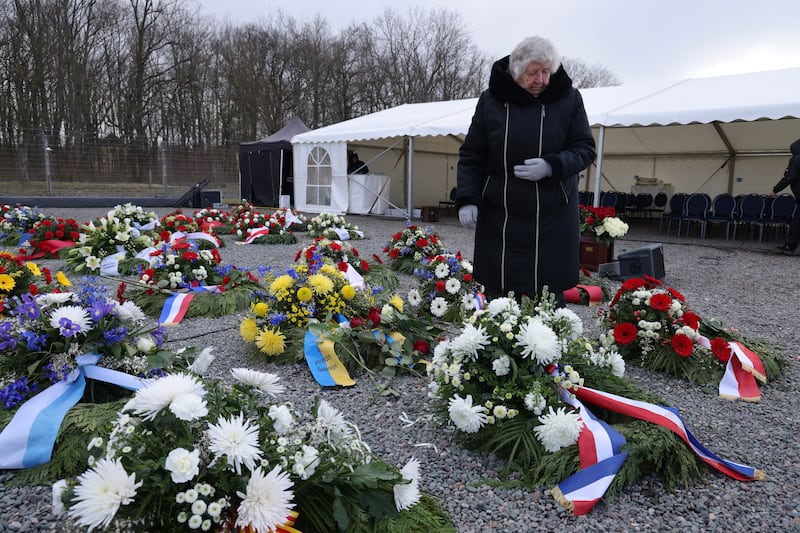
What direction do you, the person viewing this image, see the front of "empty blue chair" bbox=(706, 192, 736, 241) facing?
facing the viewer and to the left of the viewer

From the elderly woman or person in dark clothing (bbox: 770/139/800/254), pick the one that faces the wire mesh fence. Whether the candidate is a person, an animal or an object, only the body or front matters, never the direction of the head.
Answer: the person in dark clothing

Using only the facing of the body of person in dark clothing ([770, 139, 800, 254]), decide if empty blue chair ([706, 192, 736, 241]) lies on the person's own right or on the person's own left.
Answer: on the person's own right

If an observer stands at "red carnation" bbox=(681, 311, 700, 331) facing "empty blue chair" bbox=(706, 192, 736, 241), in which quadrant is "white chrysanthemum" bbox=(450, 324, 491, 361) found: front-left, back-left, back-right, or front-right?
back-left

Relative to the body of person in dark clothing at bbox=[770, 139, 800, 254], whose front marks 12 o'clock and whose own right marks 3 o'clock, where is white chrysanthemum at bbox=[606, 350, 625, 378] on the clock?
The white chrysanthemum is roughly at 9 o'clock from the person in dark clothing.

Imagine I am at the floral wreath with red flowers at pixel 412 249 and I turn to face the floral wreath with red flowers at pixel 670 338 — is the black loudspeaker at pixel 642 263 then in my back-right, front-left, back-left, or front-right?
front-left

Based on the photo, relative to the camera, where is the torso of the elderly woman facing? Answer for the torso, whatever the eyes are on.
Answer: toward the camera

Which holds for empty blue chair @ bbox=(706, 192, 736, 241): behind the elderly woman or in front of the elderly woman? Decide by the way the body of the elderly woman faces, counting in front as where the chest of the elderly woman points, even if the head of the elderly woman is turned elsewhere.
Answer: behind

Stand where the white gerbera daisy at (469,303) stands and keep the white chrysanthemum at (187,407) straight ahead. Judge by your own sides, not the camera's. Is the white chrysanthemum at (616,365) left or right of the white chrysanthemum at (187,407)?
left

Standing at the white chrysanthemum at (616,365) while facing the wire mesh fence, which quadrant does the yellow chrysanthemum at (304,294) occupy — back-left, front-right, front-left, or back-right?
front-left

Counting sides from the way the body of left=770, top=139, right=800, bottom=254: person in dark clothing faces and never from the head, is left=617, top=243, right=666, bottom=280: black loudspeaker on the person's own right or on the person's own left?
on the person's own left

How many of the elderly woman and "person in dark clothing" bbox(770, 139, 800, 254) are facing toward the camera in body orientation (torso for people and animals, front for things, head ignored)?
1

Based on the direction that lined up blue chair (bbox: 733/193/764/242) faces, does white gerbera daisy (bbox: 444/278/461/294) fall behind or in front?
in front
